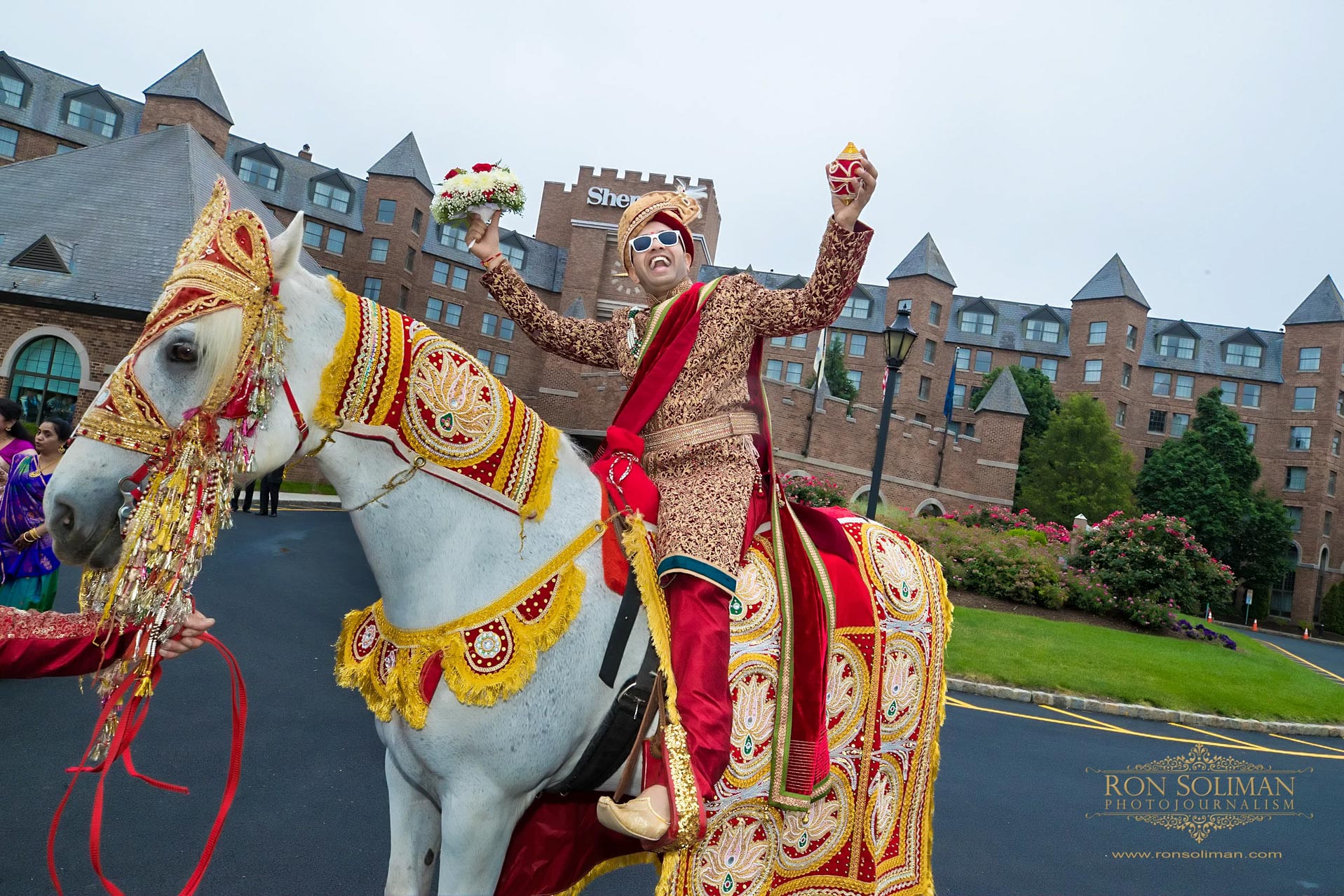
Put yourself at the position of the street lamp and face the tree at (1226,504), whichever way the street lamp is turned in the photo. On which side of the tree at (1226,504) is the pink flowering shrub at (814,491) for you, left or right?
left

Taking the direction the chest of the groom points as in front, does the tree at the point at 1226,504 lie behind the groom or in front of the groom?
behind

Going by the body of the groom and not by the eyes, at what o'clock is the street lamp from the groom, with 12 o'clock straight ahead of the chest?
The street lamp is roughly at 5 o'clock from the groom.

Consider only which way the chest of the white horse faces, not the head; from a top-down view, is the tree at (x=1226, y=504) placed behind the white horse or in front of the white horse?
behind

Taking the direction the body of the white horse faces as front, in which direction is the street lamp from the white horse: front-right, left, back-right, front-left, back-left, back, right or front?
back

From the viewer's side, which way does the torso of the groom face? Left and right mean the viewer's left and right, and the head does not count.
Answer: facing the viewer and to the left of the viewer

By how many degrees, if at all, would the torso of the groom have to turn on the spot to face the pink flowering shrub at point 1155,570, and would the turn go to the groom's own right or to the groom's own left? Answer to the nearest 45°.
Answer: approximately 180°

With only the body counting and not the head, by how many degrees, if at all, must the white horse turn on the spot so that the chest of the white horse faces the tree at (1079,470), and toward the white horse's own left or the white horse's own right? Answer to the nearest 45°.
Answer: approximately 180°

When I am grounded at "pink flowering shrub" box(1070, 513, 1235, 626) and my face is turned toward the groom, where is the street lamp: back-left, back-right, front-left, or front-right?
front-right

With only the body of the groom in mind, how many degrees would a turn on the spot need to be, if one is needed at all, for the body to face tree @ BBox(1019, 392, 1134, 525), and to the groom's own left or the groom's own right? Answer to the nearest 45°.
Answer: approximately 180°

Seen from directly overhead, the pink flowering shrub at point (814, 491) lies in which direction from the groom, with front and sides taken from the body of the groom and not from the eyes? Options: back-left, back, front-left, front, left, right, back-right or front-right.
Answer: back-right

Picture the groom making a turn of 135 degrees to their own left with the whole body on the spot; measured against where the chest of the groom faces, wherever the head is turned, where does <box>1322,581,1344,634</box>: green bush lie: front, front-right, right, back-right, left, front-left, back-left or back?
front-left
